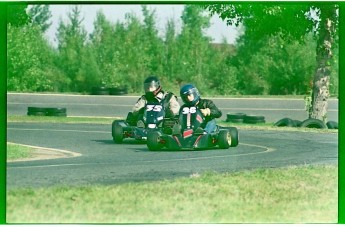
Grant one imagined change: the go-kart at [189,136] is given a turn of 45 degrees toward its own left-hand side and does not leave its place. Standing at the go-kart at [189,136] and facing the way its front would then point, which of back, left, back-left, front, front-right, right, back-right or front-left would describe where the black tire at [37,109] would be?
back-right

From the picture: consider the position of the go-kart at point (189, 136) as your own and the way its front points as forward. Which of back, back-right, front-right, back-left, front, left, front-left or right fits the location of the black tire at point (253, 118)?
back-left

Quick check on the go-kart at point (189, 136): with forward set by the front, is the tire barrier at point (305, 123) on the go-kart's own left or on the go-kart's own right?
on the go-kart's own left

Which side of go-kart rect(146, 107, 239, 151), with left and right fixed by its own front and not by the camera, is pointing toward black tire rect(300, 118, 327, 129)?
left

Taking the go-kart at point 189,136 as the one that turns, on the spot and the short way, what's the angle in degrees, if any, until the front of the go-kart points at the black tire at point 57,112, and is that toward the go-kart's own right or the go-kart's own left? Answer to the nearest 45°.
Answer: approximately 90° to the go-kart's own right

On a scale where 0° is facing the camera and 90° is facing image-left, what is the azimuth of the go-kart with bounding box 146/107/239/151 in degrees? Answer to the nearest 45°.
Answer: approximately 0°
